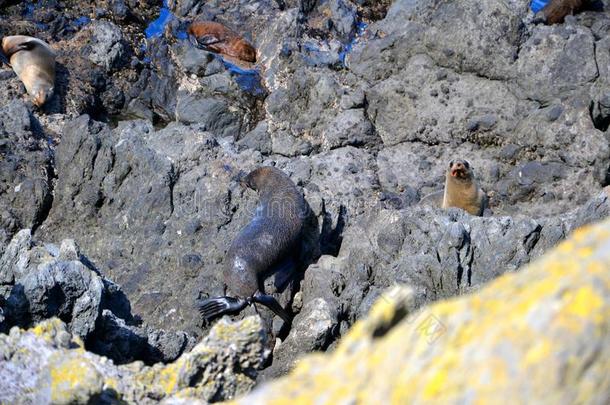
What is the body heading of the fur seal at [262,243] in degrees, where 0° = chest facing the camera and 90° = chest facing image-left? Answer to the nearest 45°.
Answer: approximately 180°

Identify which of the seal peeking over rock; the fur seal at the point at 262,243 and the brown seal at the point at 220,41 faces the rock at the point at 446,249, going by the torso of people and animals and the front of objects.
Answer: the seal peeking over rock

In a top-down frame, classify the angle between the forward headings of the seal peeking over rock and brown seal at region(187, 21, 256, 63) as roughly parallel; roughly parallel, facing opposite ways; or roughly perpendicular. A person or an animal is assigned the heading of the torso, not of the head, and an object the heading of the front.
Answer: roughly perpendicular

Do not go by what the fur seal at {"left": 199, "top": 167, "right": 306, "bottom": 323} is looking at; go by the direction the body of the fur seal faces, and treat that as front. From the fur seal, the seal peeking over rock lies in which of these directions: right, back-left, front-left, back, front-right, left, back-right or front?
front-right

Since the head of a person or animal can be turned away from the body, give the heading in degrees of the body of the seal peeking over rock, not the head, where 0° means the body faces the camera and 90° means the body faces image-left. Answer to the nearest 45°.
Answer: approximately 0°

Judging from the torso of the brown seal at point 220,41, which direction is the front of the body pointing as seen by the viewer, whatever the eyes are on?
to the viewer's left

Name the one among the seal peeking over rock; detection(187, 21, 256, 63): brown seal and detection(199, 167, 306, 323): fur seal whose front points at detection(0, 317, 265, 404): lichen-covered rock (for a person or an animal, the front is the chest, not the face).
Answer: the seal peeking over rock

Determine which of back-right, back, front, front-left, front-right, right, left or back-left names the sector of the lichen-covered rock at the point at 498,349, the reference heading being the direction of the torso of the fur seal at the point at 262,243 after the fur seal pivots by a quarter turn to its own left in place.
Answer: left

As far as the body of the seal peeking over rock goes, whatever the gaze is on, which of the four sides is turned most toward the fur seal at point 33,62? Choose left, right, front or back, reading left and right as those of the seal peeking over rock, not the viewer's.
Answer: right

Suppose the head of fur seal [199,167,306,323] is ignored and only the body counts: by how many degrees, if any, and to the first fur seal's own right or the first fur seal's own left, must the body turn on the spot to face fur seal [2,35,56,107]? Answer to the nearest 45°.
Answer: approximately 45° to the first fur seal's own left

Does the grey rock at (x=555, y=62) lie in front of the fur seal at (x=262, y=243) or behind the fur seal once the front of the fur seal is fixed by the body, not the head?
in front

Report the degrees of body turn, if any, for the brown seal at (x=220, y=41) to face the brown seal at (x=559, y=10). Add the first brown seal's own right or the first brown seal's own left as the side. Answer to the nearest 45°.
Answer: approximately 180°

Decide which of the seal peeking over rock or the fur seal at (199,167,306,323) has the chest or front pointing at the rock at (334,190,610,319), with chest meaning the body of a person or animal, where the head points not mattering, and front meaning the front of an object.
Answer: the seal peeking over rock

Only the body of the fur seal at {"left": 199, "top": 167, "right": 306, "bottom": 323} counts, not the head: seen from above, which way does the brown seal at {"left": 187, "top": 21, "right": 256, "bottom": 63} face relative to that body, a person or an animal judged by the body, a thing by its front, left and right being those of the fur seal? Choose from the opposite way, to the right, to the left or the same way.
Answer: to the left

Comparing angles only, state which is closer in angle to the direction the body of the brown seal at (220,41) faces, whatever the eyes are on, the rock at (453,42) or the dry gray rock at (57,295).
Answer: the dry gray rock
